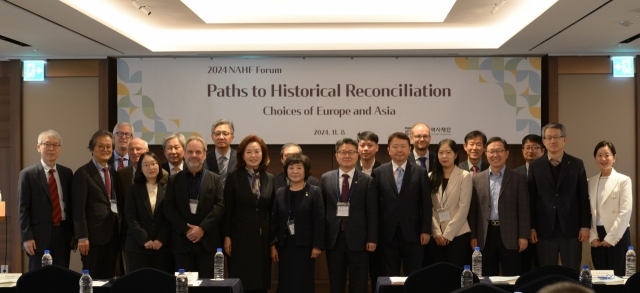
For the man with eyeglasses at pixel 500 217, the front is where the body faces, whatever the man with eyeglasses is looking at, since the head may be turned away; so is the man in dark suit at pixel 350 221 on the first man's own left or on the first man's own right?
on the first man's own right

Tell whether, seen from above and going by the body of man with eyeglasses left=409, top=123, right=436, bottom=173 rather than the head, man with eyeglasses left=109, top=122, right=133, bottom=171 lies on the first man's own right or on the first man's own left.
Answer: on the first man's own right

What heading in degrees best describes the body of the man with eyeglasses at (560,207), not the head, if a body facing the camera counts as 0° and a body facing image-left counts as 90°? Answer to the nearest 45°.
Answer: approximately 0°

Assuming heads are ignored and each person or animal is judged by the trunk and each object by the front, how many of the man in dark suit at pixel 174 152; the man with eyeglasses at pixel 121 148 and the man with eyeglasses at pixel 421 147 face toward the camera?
3

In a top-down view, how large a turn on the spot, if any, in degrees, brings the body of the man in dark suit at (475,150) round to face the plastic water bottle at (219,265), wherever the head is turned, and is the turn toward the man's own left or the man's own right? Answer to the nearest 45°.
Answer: approximately 45° to the man's own right

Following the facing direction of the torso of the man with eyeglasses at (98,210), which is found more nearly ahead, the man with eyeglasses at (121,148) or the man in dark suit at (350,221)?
the man in dark suit

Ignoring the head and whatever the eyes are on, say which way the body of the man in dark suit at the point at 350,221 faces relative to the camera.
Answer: toward the camera

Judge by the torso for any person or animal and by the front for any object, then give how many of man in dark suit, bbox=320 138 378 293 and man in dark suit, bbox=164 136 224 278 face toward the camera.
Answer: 2

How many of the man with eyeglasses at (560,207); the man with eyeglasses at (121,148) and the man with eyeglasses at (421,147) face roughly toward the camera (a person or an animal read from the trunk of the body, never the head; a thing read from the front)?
3

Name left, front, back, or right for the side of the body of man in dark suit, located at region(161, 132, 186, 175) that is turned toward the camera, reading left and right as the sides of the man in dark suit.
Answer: front

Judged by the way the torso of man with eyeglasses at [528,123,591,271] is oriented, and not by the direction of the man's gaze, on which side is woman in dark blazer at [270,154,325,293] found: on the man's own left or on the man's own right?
on the man's own right
